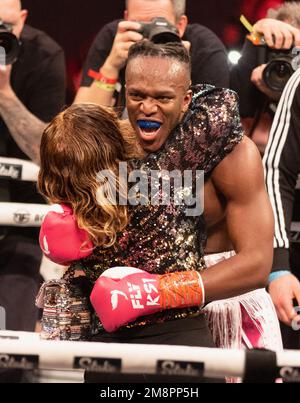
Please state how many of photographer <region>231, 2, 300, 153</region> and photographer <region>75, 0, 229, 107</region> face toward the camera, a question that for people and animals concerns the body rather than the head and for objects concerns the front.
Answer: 2

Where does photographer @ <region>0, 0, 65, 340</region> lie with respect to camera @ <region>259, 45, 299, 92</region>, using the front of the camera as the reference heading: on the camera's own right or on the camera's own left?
on the camera's own right

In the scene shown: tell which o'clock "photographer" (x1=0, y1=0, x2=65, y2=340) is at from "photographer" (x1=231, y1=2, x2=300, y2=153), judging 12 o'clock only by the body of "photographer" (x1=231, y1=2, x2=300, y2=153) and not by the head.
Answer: "photographer" (x1=0, y1=0, x2=65, y2=340) is roughly at 3 o'clock from "photographer" (x1=231, y1=2, x2=300, y2=153).
